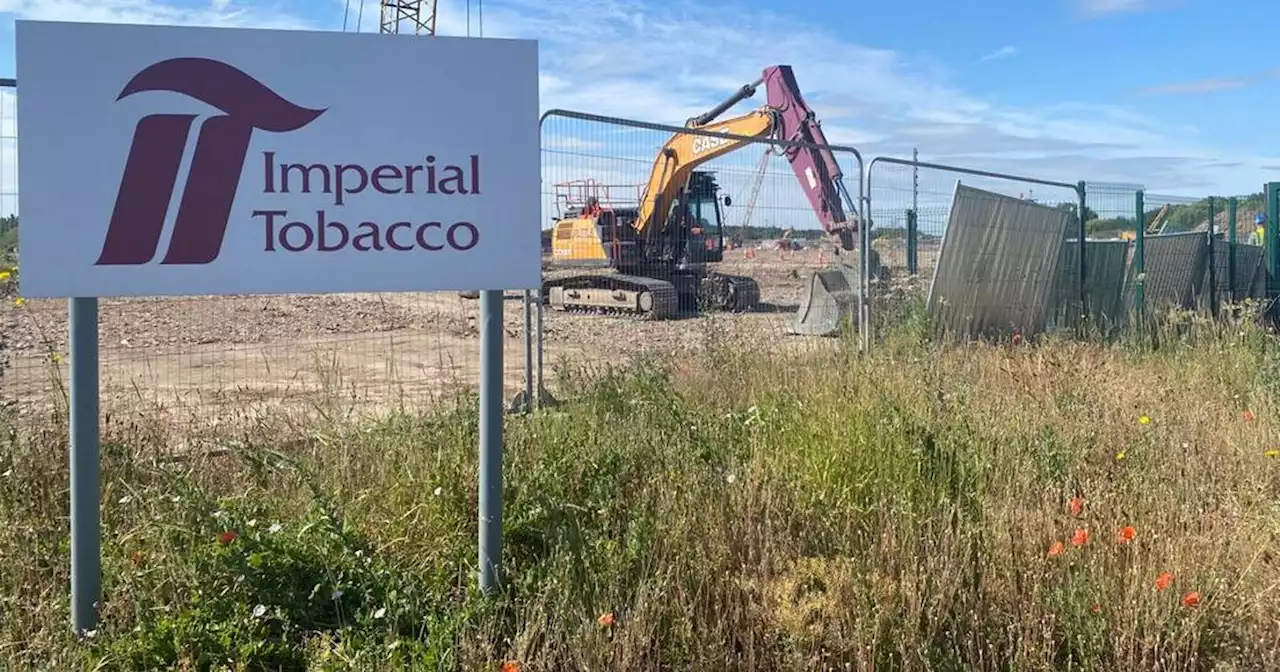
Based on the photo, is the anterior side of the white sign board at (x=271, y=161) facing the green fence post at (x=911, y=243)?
no

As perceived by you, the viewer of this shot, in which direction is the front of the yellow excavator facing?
facing the viewer and to the right of the viewer

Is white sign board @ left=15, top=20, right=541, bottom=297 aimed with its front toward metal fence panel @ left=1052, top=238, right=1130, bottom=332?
no

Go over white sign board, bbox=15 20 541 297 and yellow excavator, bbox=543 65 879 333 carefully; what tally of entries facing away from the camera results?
0

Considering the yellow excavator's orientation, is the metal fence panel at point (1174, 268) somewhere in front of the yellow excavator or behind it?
in front

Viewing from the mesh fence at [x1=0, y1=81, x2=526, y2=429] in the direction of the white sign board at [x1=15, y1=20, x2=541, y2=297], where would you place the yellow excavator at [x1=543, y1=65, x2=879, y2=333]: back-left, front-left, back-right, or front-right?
back-left

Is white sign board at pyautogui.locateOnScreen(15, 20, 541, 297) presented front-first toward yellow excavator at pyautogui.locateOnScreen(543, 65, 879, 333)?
no

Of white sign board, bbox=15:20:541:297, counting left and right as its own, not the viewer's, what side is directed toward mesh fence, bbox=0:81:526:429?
back

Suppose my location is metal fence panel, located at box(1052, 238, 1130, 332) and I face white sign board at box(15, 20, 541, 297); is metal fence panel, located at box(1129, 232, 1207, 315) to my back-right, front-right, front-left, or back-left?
back-left

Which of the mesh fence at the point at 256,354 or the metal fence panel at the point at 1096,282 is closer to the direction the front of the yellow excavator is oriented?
the metal fence panel

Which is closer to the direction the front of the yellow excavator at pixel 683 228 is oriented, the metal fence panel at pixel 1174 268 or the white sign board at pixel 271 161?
the metal fence panel

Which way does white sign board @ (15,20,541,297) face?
toward the camera
